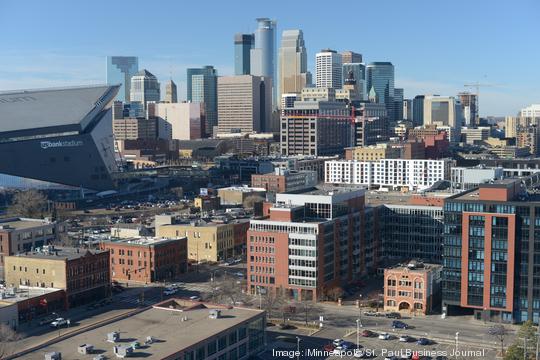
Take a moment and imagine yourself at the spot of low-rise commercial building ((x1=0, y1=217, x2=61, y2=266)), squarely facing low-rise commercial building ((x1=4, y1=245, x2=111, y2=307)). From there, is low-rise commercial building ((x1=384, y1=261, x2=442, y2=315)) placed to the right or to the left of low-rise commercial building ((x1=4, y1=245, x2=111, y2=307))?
left

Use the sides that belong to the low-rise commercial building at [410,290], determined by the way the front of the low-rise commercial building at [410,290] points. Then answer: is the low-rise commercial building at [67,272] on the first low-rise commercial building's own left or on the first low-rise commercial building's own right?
on the first low-rise commercial building's own right

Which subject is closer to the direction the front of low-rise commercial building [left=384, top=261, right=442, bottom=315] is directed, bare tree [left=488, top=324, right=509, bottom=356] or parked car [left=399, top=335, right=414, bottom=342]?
the parked car

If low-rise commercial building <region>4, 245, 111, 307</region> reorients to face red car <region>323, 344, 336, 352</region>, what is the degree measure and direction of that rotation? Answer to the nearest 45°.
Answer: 0° — it already faces it

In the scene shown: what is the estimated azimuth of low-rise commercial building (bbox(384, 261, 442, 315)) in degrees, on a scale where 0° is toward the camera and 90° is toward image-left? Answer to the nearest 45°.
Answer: approximately 0°

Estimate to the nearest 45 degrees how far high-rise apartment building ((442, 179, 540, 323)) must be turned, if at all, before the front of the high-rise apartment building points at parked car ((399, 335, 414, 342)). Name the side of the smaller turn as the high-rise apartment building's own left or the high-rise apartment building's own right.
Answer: approximately 45° to the high-rise apartment building's own right

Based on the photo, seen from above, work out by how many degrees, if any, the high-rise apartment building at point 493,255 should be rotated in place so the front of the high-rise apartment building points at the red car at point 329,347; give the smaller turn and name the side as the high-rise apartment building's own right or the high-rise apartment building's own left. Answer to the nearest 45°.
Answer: approximately 45° to the high-rise apartment building's own right

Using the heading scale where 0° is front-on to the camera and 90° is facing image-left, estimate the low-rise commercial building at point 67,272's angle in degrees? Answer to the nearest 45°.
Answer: approximately 315°

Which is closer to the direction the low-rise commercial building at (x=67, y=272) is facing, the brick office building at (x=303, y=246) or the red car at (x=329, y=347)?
the red car

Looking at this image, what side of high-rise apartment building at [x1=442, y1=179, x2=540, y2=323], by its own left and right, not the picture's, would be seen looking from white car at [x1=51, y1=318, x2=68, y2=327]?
right

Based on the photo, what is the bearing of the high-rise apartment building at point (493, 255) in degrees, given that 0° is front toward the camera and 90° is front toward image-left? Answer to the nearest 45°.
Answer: approximately 0°
